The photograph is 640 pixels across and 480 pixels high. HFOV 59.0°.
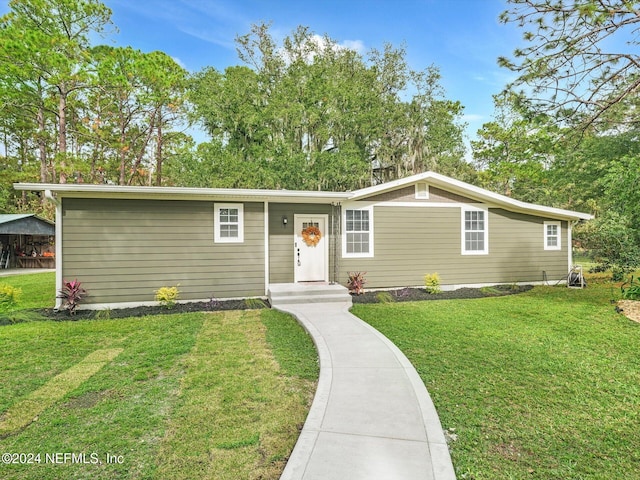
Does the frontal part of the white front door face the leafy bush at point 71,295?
no

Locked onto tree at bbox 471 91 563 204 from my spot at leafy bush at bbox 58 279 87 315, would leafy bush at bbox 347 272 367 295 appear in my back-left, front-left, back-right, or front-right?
front-right

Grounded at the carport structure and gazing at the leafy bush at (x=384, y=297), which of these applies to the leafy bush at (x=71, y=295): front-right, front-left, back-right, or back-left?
front-right

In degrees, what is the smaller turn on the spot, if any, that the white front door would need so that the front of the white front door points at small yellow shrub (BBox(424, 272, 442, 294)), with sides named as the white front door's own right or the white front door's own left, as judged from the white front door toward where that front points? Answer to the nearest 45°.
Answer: approximately 90° to the white front door's own left

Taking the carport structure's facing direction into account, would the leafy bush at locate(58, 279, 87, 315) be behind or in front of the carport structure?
in front

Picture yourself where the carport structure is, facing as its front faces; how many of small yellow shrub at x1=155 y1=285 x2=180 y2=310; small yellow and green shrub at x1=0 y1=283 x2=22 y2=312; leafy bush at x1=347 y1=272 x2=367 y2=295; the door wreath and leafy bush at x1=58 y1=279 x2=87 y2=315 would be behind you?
0

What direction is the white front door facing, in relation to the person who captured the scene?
facing the viewer

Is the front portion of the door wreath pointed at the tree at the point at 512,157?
no

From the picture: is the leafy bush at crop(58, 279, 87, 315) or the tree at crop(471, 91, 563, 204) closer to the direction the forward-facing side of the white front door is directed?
the leafy bush

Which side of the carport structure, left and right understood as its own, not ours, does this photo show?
front

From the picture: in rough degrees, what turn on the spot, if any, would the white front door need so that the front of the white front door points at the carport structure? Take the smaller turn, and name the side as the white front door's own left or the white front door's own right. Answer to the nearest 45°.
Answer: approximately 135° to the white front door's own right

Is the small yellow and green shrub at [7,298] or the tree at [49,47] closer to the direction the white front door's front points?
the small yellow and green shrub

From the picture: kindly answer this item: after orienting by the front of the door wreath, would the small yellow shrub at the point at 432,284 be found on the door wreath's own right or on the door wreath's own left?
on the door wreath's own left

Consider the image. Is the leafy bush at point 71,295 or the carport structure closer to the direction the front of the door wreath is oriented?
the leafy bush
